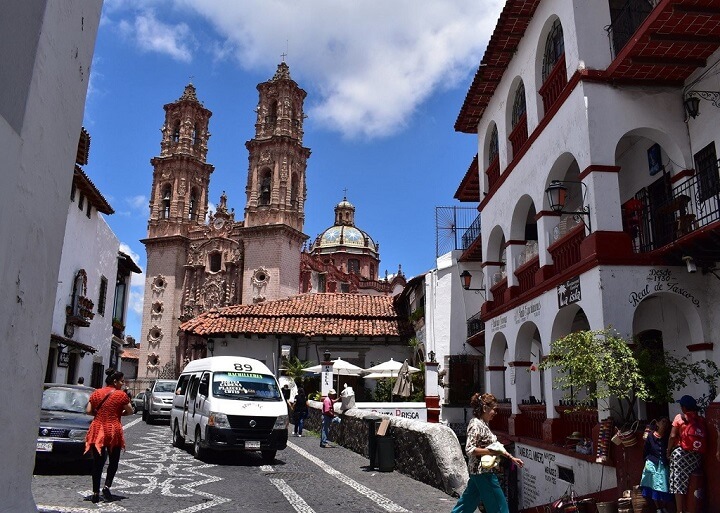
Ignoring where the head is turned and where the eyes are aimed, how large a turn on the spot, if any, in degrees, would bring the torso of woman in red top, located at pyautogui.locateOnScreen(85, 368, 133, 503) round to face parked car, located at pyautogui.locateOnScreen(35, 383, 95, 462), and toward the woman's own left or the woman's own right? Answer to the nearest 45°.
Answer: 0° — they already face it

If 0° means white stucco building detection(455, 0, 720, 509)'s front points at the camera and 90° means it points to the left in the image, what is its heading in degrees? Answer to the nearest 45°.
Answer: approximately 45°

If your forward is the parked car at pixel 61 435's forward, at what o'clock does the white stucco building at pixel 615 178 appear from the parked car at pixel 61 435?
The white stucco building is roughly at 10 o'clock from the parked car.

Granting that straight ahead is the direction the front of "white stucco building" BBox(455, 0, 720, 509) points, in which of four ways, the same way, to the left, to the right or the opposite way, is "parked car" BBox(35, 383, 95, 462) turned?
to the left

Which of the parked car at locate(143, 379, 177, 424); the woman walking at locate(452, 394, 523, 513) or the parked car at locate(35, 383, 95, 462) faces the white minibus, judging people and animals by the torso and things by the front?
the parked car at locate(143, 379, 177, 424)

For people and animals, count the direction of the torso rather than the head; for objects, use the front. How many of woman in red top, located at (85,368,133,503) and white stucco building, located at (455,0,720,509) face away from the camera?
1

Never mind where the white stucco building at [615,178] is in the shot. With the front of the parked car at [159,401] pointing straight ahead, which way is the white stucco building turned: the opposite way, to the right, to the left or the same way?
to the right

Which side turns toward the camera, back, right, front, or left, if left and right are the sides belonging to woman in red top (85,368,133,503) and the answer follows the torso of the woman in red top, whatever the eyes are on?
back

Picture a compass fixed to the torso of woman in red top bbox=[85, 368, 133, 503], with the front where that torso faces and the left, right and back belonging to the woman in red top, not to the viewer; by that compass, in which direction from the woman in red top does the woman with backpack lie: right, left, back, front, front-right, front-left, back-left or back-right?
back-right

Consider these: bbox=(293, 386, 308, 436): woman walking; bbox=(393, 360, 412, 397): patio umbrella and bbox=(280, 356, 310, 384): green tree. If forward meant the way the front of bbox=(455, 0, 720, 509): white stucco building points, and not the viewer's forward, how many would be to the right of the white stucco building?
3

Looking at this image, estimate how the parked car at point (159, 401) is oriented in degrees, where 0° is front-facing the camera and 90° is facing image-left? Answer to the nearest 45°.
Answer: approximately 0°
